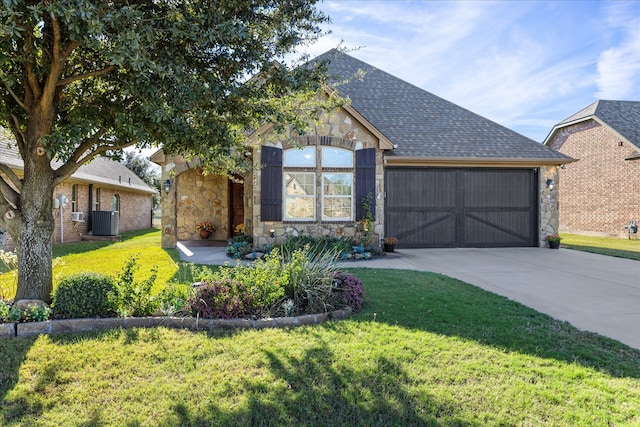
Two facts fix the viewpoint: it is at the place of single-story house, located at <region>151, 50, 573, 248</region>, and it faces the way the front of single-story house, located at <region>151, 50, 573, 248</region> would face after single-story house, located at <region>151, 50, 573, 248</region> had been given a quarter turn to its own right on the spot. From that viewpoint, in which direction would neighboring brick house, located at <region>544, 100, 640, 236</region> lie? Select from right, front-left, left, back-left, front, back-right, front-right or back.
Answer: back-right

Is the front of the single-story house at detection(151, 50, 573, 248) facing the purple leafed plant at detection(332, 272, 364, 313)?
yes

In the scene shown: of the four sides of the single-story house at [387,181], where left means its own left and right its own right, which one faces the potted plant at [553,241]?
left

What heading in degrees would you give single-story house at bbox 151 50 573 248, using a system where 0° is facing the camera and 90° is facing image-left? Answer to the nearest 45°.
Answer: approximately 0°

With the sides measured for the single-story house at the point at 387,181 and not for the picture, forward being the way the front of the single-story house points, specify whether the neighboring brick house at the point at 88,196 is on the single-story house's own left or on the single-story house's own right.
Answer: on the single-story house's own right

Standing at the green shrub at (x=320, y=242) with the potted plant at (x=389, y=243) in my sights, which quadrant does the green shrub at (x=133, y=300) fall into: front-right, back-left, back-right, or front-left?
back-right

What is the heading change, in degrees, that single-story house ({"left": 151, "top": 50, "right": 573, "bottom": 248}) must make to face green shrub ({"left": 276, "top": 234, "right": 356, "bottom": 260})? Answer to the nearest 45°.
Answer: approximately 45° to its right

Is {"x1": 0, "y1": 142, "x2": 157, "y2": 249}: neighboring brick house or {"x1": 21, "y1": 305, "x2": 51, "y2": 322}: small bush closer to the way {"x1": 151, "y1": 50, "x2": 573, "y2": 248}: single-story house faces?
the small bush
